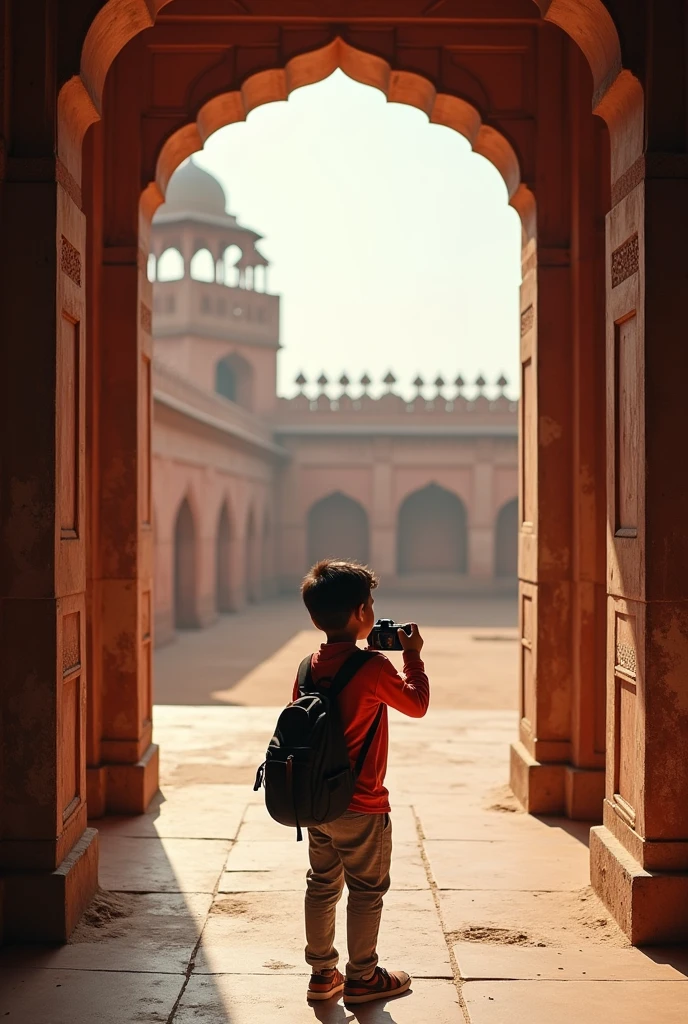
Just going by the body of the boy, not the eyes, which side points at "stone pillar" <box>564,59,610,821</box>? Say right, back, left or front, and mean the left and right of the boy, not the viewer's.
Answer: front

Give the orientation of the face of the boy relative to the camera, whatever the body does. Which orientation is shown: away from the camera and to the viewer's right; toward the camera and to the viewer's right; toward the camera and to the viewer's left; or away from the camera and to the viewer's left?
away from the camera and to the viewer's right

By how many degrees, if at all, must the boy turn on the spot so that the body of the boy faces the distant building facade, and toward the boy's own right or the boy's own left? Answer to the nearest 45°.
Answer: approximately 45° to the boy's own left

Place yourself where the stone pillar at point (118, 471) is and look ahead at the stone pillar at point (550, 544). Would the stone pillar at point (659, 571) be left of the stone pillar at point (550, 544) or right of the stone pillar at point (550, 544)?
right

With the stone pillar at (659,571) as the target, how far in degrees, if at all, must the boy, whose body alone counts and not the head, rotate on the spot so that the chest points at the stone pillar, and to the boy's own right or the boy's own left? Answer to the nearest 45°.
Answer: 0° — they already face it

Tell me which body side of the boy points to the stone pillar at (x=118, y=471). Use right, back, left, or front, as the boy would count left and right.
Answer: left

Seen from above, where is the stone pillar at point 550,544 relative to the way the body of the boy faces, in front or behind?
in front

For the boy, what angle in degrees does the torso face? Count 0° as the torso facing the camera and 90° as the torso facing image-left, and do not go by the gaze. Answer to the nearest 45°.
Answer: approximately 225°
